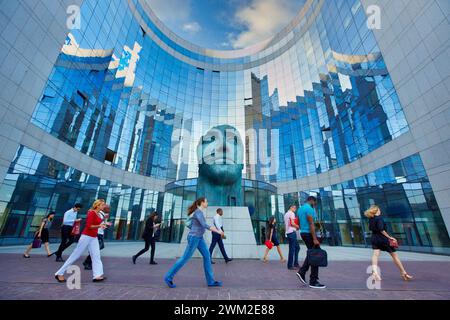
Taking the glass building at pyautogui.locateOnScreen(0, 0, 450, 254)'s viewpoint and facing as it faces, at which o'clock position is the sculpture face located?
The sculpture face is roughly at 12 o'clock from the glass building.

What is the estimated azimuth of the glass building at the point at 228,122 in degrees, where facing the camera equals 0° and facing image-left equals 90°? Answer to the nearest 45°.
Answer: approximately 0°

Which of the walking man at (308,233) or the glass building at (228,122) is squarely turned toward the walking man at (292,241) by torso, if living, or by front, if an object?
the glass building
